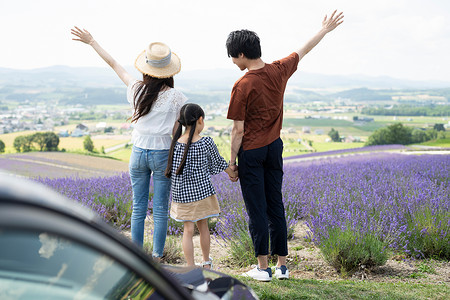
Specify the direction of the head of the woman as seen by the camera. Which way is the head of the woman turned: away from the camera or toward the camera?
away from the camera

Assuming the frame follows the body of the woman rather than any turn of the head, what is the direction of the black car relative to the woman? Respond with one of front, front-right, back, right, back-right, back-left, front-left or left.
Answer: back

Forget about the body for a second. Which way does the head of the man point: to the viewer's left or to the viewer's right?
to the viewer's left

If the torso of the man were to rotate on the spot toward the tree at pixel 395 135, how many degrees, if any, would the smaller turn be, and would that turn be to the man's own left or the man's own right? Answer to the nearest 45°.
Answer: approximately 45° to the man's own right

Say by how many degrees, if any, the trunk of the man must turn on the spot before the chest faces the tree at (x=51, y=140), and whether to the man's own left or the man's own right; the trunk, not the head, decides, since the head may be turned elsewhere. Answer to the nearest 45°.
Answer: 0° — they already face it

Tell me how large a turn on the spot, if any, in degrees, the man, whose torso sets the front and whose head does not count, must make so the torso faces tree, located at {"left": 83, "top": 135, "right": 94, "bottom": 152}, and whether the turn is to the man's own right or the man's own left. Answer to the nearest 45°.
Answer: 0° — they already face it

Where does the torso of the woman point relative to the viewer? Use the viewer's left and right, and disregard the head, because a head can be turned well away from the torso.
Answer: facing away from the viewer

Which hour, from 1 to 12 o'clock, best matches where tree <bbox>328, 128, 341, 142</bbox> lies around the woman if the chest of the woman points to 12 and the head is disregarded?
The tree is roughly at 1 o'clock from the woman.

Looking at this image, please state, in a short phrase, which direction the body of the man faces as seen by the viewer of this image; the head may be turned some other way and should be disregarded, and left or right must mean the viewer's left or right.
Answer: facing away from the viewer and to the left of the viewer
